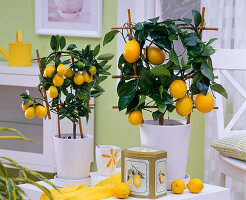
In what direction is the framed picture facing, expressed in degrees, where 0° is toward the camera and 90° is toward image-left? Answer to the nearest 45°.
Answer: approximately 0°

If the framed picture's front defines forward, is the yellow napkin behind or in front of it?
in front

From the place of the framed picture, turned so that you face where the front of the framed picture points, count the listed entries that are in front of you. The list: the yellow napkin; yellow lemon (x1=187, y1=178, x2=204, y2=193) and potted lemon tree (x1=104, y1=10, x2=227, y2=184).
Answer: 3

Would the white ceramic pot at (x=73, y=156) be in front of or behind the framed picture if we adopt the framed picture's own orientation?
in front

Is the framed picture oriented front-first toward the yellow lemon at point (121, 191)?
yes
